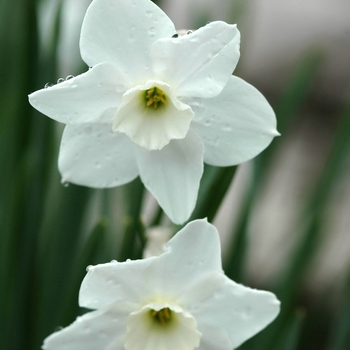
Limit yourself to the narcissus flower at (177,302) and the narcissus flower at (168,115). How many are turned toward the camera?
2

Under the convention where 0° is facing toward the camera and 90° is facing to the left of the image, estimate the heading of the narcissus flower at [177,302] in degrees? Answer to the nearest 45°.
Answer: approximately 0°

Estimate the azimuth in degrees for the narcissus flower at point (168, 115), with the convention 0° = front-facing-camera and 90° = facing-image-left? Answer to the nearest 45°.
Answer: approximately 0°
